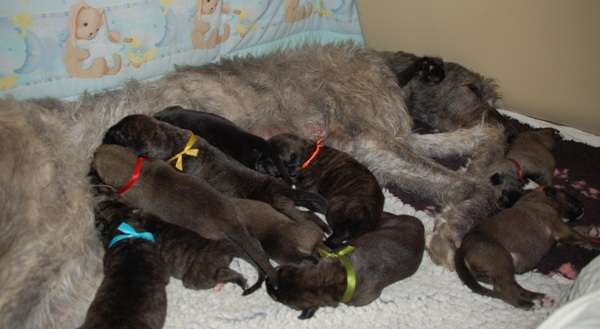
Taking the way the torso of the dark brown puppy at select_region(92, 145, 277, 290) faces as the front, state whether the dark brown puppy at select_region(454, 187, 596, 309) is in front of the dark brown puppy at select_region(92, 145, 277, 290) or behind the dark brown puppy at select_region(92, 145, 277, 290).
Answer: behind

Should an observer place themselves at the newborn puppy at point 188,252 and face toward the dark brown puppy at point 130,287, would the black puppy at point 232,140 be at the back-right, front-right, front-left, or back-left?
back-right

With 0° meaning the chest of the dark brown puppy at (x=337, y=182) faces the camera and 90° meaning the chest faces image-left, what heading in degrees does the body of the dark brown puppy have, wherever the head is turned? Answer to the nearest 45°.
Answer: approximately 135°

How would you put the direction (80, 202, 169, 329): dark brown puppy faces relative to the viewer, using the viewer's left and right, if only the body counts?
facing away from the viewer

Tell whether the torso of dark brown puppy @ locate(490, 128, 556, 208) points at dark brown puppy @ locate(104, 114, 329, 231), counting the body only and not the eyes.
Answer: yes

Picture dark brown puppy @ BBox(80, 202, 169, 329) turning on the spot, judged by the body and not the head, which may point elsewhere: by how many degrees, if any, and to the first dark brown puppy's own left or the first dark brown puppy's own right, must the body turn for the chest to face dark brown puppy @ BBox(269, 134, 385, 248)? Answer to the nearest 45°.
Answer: approximately 90° to the first dark brown puppy's own right

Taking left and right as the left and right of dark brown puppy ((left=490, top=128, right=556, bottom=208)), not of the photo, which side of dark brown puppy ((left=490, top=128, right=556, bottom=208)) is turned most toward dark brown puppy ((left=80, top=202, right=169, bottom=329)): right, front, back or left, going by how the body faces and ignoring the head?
front

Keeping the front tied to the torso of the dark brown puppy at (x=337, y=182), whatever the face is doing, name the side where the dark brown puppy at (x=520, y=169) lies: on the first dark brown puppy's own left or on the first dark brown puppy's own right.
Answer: on the first dark brown puppy's own right

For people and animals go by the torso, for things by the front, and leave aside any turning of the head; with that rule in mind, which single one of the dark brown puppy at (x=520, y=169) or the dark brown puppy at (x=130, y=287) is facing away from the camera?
the dark brown puppy at (x=130, y=287)

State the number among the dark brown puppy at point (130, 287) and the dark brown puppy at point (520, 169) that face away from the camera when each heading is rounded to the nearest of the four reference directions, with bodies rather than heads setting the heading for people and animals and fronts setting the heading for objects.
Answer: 1

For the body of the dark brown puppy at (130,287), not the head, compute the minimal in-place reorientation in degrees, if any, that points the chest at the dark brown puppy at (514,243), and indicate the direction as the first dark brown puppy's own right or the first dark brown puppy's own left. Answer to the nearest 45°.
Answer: approximately 90° to the first dark brown puppy's own right
